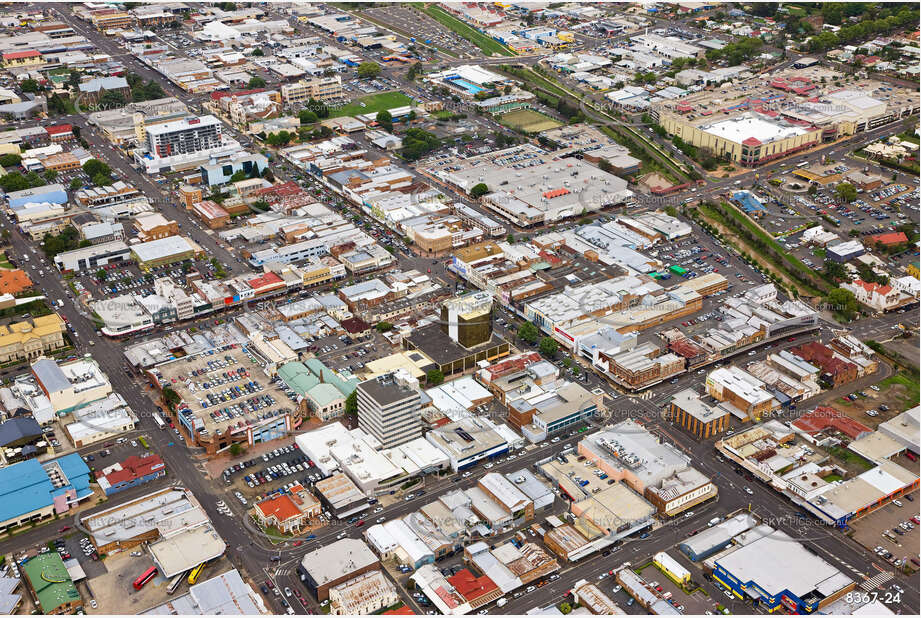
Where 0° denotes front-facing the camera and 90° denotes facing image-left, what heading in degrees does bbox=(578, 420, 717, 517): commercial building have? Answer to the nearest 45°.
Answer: approximately 315°

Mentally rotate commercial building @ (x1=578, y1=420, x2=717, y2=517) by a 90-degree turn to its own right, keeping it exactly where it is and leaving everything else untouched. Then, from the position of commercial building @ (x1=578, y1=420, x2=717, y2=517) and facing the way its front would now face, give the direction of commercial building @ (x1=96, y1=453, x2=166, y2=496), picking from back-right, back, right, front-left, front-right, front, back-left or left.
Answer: front-right

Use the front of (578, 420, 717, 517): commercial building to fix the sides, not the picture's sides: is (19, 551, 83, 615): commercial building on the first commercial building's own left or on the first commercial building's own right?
on the first commercial building's own right

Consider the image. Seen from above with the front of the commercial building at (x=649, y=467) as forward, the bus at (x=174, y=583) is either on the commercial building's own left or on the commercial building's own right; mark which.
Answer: on the commercial building's own right

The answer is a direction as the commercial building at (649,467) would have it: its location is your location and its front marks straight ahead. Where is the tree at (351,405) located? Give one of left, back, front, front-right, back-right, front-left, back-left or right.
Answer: back-right

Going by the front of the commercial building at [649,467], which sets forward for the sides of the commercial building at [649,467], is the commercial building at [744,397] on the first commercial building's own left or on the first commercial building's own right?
on the first commercial building's own left

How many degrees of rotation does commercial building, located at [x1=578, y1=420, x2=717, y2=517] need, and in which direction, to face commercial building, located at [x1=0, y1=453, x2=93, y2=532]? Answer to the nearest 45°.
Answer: approximately 135° to its right

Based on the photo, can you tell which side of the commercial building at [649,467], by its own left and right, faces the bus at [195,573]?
right

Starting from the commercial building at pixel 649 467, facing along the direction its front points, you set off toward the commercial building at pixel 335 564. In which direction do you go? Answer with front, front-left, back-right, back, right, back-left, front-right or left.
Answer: right

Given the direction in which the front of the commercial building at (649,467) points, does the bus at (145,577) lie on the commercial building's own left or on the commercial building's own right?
on the commercial building's own right
